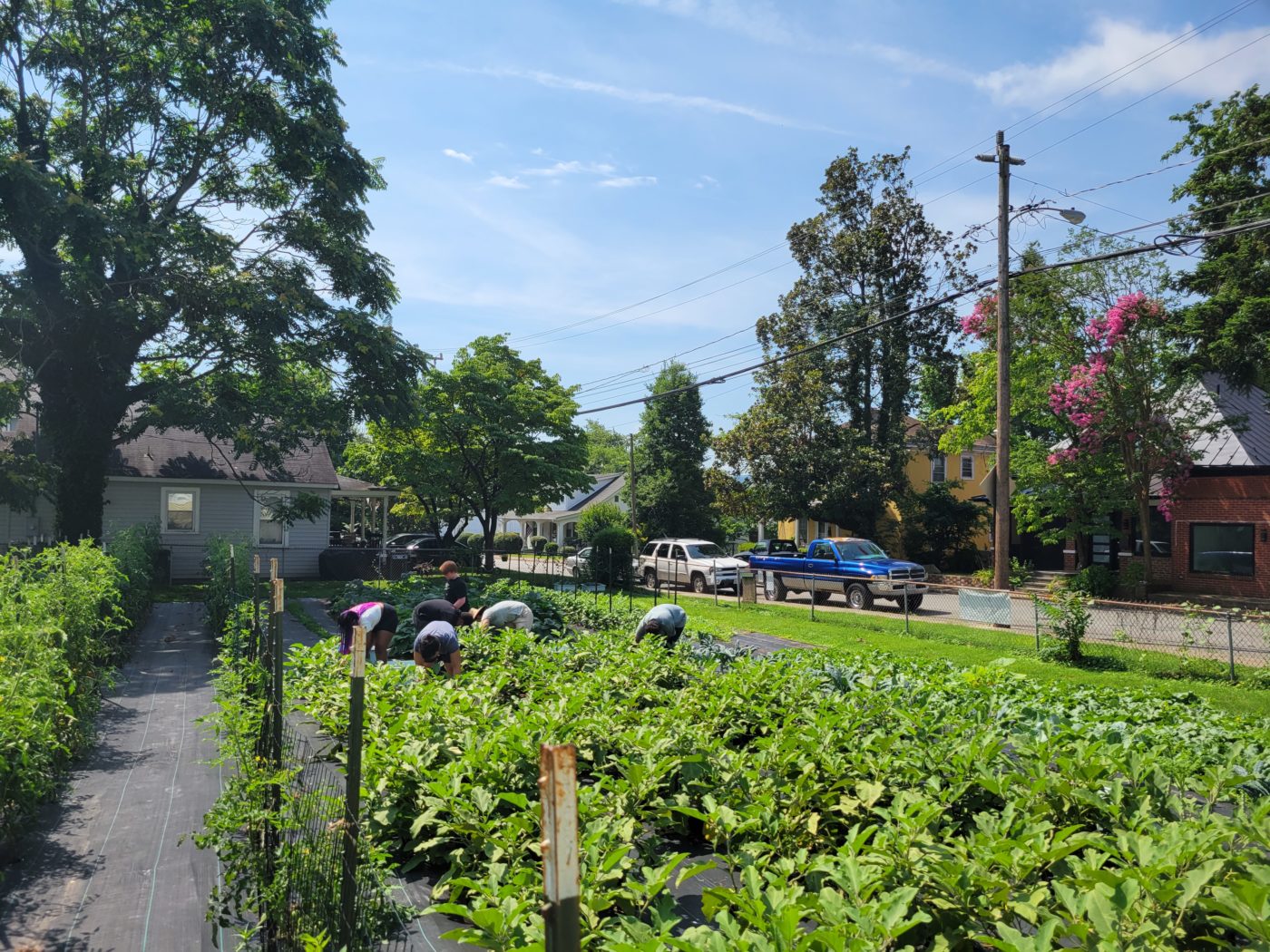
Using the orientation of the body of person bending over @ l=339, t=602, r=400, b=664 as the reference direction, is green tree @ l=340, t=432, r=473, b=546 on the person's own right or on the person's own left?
on the person's own right

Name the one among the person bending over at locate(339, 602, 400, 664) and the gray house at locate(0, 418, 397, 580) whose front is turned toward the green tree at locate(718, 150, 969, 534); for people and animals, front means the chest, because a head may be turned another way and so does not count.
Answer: the gray house

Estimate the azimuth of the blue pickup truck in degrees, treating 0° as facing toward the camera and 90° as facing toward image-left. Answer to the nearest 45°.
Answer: approximately 315°

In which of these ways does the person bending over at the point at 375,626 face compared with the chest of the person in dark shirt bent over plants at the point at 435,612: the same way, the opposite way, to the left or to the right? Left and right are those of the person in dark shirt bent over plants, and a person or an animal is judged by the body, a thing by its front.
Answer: the opposite way

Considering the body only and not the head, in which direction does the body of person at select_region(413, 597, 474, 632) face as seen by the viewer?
to the viewer's right

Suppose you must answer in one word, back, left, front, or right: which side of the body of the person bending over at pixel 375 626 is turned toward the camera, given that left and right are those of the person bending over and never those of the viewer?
left

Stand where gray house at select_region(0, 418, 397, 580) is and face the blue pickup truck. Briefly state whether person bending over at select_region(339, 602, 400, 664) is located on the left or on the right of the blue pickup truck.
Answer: right

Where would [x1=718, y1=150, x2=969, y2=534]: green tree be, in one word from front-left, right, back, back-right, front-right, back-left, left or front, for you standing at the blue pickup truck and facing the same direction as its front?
back-left

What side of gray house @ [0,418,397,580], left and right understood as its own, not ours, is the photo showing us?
right

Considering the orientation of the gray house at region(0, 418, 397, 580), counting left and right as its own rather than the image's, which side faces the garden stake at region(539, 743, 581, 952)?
right
